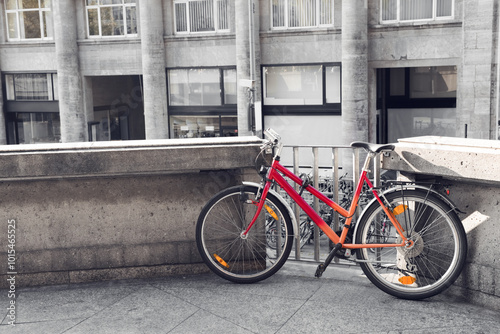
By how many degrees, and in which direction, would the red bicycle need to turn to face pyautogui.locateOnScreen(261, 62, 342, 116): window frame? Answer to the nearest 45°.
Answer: approximately 90° to its right

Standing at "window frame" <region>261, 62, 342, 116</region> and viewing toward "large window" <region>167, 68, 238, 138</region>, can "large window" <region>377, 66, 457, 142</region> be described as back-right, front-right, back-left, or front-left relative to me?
back-right

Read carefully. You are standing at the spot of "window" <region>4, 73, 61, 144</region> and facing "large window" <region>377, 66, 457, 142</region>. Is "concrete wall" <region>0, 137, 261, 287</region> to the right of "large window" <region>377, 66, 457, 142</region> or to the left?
right

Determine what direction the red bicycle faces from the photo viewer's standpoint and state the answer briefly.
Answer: facing to the left of the viewer

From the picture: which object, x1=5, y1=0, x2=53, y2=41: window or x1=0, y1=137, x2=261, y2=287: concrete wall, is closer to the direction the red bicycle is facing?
the concrete wall

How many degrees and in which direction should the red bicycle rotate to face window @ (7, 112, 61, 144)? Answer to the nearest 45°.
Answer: approximately 45° to its right

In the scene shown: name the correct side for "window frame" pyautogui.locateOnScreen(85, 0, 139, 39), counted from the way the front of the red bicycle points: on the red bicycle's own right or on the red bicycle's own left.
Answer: on the red bicycle's own right

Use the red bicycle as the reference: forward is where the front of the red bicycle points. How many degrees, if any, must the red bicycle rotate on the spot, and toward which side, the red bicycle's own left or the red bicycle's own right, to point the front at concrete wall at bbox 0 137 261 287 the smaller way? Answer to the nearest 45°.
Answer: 0° — it already faces it

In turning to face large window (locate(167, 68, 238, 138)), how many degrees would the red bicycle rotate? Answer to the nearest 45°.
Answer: approximately 90° to its right

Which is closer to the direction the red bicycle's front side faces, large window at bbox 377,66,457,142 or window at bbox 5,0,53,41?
the window
